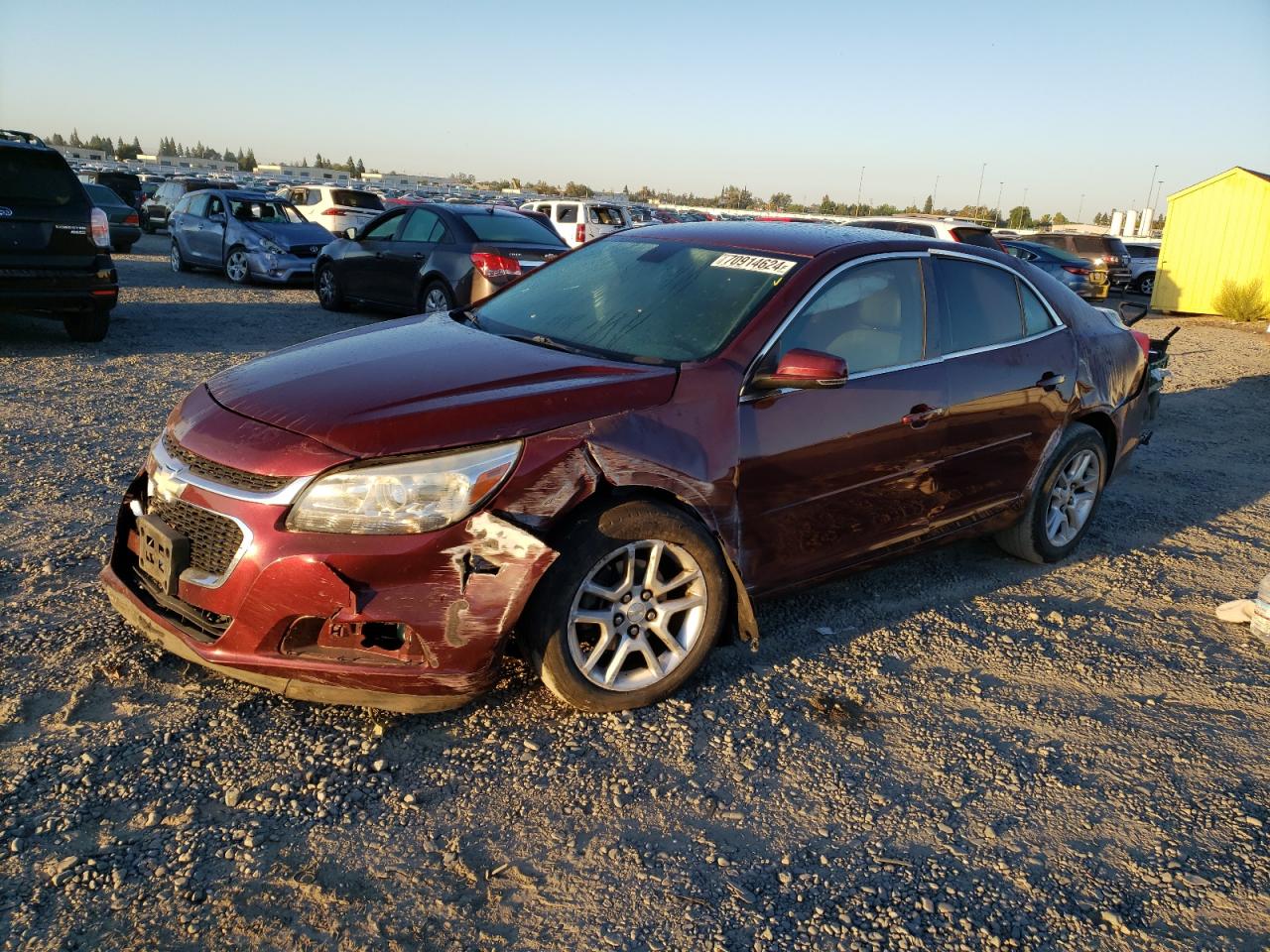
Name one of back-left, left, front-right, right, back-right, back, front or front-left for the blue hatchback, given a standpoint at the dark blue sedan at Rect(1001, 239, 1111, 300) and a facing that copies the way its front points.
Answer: left

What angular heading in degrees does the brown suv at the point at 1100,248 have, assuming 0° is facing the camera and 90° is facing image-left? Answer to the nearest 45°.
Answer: approximately 135°

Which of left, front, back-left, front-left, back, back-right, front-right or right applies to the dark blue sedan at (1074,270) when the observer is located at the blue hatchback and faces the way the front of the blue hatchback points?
front-left

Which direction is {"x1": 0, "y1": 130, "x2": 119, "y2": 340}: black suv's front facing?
away from the camera

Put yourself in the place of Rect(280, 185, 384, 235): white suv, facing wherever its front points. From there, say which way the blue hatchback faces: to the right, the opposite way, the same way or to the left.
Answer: the opposite way

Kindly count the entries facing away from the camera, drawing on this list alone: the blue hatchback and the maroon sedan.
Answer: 0

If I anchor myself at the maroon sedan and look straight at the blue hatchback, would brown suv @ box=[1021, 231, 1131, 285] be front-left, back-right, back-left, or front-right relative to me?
front-right

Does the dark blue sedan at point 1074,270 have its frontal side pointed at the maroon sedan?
no

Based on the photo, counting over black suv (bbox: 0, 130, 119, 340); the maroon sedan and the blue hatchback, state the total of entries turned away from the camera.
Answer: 1

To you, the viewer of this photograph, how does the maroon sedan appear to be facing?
facing the viewer and to the left of the viewer

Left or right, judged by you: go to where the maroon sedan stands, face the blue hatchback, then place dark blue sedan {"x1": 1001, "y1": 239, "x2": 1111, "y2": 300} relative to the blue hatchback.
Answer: right

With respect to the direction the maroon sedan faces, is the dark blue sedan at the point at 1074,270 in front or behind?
behind

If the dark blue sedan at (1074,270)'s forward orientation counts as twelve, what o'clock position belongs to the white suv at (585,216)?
The white suv is roughly at 10 o'clock from the dark blue sedan.

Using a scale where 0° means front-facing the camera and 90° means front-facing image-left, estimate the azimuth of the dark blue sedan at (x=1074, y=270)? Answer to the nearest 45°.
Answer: approximately 135°

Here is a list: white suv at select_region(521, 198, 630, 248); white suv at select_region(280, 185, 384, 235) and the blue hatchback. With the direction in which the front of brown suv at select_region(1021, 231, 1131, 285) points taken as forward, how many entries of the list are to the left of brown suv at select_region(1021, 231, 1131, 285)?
3

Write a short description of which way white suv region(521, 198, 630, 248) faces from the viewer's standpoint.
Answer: facing away from the viewer and to the left of the viewer

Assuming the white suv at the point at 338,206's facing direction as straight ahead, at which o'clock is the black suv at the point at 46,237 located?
The black suv is roughly at 8 o'clock from the white suv.

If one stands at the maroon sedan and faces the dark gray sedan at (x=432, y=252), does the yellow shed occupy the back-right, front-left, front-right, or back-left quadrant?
front-right

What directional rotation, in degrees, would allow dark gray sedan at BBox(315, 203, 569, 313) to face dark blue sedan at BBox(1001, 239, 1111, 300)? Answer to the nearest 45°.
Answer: approximately 90° to its right

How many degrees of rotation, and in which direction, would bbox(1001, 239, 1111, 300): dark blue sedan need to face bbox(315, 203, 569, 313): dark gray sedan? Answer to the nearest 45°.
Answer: approximately 90° to its left

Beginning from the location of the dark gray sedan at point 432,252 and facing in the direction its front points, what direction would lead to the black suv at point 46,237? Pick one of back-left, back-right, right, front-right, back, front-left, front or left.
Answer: left

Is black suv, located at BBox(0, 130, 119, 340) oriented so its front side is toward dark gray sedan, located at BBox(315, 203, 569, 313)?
no

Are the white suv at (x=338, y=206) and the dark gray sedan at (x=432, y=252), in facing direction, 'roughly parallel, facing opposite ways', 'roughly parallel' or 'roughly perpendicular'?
roughly parallel
